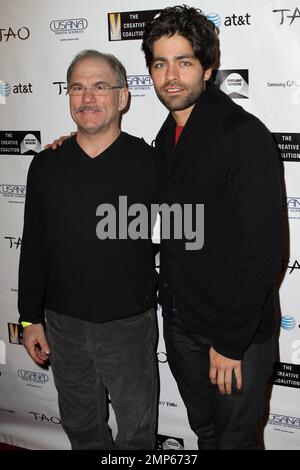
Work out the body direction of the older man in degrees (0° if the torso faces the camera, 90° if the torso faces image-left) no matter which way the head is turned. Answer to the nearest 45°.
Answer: approximately 0°
